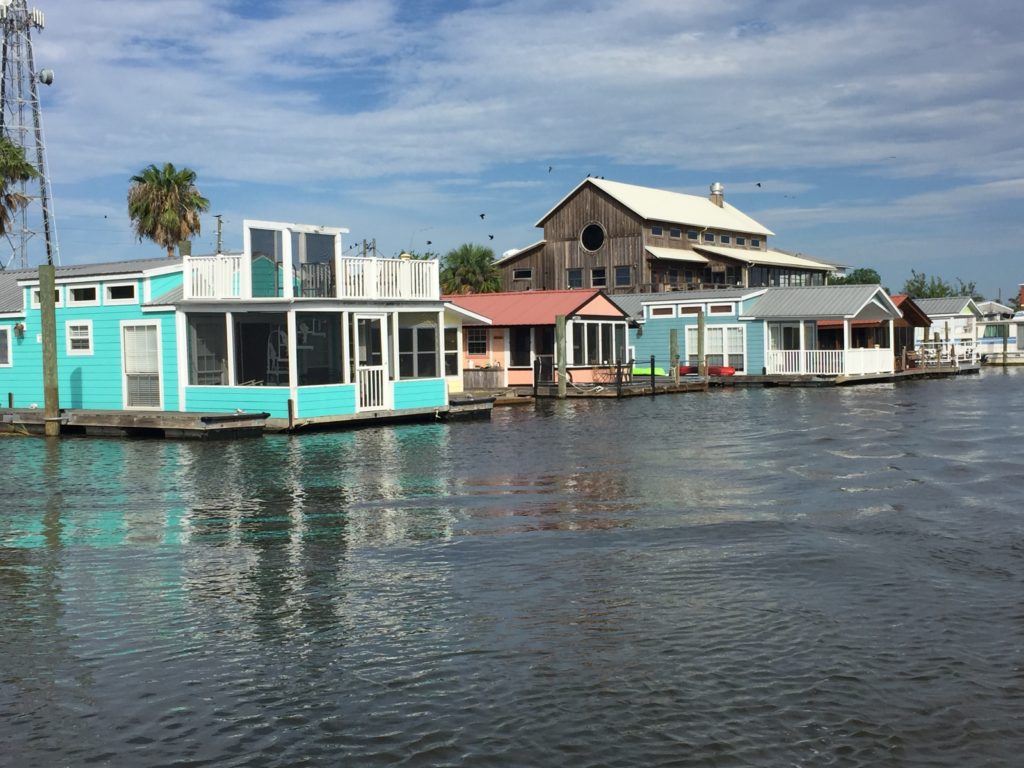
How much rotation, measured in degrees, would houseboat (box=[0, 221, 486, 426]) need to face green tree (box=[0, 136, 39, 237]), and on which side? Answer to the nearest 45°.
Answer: approximately 180°

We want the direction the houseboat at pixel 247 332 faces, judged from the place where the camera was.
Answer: facing the viewer and to the right of the viewer
